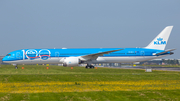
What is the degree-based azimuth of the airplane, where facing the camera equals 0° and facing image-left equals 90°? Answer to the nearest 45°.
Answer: approximately 90°
